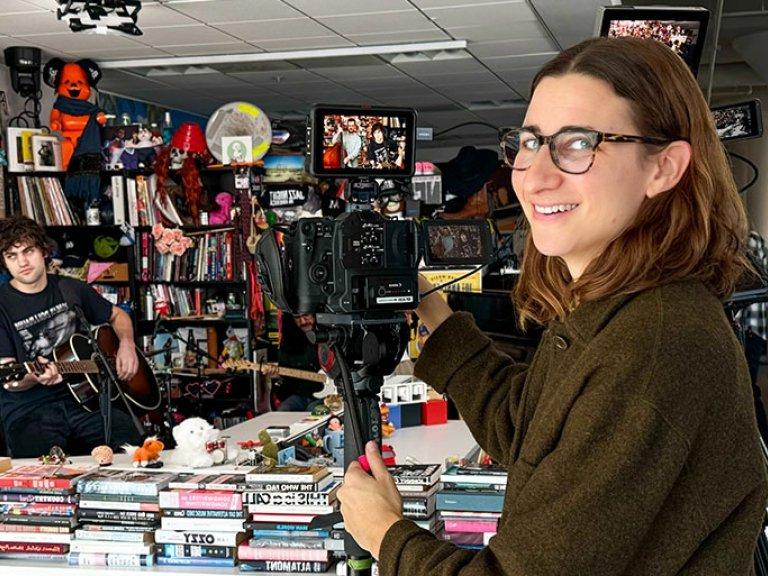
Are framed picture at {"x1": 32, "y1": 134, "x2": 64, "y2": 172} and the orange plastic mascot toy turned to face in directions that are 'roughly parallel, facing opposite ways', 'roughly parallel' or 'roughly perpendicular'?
roughly parallel

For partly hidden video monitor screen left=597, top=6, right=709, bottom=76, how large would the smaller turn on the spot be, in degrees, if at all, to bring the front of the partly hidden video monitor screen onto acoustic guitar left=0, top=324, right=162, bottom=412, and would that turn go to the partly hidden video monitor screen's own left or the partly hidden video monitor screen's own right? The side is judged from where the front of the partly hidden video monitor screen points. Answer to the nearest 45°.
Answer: approximately 135° to the partly hidden video monitor screen's own right

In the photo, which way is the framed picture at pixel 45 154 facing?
toward the camera

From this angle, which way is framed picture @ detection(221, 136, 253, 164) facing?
toward the camera

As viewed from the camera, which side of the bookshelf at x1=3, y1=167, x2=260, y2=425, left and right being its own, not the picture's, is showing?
front

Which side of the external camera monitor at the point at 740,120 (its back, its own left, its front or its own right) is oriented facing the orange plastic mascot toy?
right

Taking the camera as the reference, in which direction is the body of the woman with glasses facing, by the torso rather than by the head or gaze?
to the viewer's left

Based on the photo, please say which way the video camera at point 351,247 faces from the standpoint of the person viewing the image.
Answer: facing away from the viewer

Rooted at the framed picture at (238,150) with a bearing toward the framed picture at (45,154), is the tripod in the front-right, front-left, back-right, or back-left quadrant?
back-left

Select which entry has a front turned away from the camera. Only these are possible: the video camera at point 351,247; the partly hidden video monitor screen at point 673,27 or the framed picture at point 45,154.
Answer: the video camera

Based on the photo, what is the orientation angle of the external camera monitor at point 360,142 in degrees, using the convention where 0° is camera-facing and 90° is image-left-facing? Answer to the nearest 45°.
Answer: approximately 0°

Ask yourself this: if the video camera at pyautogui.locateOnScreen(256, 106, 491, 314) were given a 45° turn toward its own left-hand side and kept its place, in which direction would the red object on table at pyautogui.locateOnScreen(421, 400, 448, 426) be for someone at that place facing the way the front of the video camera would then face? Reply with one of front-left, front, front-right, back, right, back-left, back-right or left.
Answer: front-right

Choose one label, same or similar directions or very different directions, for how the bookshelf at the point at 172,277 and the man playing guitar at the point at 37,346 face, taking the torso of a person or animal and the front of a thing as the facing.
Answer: same or similar directions

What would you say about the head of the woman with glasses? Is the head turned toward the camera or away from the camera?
toward the camera

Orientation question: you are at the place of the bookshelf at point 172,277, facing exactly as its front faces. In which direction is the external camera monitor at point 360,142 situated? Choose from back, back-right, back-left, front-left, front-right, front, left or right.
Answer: front

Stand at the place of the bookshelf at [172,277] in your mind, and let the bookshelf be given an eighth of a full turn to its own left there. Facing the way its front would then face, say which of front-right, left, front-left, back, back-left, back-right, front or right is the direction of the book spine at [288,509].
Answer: front-right

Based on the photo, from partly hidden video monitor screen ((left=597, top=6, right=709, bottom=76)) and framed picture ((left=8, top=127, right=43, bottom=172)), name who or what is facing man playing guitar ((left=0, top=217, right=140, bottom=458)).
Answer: the framed picture

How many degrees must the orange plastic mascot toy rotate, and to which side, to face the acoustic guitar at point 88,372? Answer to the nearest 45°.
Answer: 0° — it already faces it

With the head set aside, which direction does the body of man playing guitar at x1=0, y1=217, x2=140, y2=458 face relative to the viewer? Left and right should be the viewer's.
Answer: facing the viewer

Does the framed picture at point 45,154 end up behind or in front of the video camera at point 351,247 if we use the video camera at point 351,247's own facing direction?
in front
